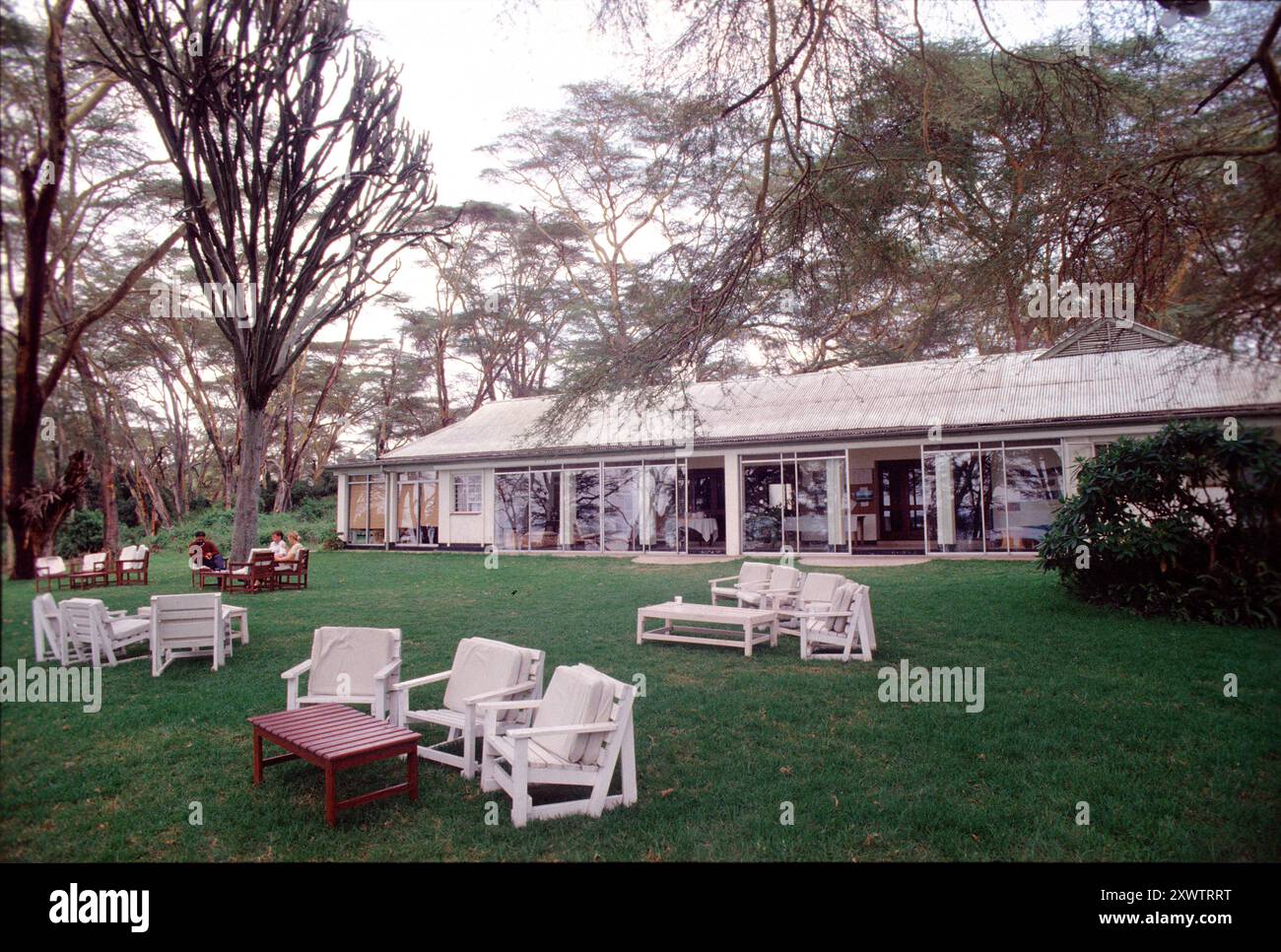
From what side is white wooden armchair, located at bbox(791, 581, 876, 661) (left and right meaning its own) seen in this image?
left

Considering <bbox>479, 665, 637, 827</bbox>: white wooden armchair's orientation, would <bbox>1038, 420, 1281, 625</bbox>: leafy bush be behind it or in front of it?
behind

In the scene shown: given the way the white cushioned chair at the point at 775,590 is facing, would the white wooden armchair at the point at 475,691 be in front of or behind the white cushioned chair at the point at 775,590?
in front

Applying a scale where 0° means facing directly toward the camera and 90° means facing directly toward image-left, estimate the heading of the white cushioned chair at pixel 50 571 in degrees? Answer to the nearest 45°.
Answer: approximately 315°

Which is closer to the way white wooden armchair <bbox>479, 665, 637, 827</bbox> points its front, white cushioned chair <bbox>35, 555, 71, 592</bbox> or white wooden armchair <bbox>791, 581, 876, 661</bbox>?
the white cushioned chair

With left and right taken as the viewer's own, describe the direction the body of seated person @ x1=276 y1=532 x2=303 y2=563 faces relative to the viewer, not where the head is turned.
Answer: facing to the left of the viewer

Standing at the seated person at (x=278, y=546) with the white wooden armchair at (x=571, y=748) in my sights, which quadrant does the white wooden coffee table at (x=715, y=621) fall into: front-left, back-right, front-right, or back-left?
front-left

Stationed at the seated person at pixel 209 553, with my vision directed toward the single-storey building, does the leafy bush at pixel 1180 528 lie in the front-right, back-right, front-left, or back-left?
front-right

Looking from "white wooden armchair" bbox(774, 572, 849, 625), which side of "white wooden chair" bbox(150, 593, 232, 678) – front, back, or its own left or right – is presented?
right

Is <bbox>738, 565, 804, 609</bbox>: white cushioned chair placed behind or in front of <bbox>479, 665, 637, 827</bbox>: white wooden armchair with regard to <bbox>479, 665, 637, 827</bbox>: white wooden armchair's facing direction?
behind

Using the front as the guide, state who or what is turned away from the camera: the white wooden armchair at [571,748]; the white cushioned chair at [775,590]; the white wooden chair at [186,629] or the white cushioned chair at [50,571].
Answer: the white wooden chair at [186,629]

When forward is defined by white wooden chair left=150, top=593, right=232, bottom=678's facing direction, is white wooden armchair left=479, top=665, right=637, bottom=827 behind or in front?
behind

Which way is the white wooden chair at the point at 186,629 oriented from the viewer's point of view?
away from the camera

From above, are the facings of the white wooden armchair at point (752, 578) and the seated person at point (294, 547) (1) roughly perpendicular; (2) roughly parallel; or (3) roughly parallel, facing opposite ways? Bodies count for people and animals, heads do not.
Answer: roughly parallel

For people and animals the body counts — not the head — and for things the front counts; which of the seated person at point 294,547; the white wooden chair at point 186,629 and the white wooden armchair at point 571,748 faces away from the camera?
the white wooden chair

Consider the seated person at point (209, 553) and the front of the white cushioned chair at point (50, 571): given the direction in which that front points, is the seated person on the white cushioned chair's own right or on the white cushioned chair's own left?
on the white cushioned chair's own left
